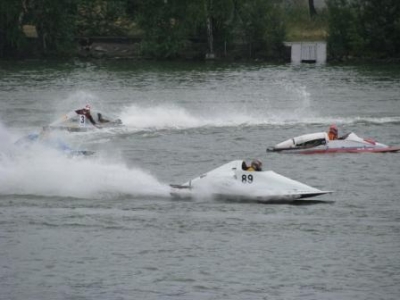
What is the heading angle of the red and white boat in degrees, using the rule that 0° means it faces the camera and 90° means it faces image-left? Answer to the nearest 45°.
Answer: approximately 90°

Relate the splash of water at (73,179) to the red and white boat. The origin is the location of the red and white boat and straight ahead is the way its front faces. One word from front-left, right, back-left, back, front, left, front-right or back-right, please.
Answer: front-left

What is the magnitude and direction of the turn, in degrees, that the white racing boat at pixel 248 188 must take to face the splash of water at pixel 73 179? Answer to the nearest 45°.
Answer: approximately 180°

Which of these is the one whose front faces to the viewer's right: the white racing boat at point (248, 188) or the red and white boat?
the white racing boat

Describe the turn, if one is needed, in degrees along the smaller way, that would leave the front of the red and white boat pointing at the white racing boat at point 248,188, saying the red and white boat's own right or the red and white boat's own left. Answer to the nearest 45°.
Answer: approximately 90° to the red and white boat's own left

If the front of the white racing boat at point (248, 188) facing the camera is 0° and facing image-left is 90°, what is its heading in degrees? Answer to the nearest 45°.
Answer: approximately 270°
